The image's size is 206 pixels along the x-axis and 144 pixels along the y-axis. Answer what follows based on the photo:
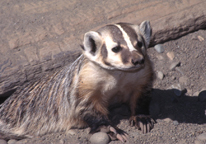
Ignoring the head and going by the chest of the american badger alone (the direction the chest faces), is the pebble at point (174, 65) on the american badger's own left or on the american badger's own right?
on the american badger's own left

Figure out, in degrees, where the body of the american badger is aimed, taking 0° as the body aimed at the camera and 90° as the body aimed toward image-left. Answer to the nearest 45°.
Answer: approximately 315°

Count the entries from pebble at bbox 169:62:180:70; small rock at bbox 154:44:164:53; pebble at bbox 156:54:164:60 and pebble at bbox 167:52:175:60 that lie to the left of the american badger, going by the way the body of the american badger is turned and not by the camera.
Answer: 4

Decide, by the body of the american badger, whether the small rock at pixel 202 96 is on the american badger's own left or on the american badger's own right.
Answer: on the american badger's own left

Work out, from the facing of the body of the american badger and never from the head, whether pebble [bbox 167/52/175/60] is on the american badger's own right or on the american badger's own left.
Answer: on the american badger's own left
